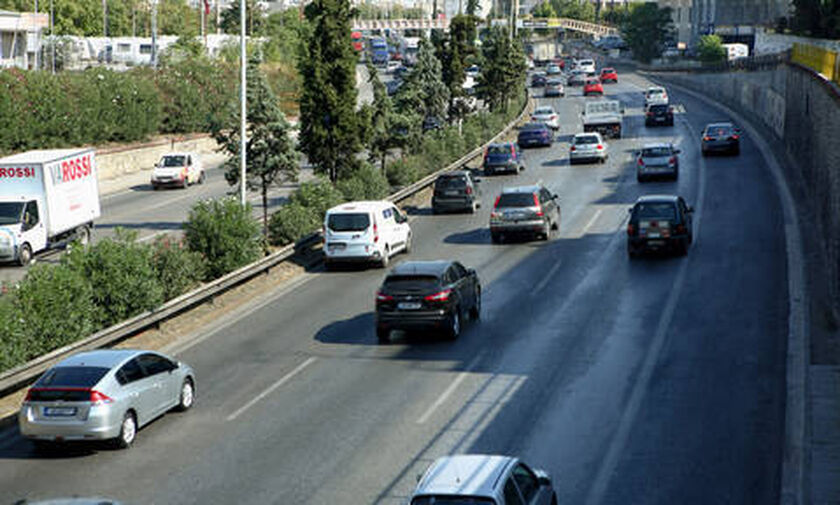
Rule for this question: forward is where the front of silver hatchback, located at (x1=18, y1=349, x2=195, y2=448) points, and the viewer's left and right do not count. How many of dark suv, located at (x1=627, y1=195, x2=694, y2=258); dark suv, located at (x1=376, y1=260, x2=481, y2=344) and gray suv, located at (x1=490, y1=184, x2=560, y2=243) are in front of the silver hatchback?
3

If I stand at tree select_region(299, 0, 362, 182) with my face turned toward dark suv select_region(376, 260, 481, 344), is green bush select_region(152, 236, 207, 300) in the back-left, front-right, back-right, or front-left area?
front-right

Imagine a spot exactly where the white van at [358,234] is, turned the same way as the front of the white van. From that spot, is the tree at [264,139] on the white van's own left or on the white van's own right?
on the white van's own left

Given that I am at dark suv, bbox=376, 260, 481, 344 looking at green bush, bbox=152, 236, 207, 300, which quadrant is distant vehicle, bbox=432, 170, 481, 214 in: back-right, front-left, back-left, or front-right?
front-right

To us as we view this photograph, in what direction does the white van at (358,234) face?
facing away from the viewer and to the right of the viewer

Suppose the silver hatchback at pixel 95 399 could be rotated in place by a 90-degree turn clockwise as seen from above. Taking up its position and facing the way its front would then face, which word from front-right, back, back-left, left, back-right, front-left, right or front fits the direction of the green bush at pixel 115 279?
back-left

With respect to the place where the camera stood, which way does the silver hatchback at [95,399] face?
facing away from the viewer and to the right of the viewer

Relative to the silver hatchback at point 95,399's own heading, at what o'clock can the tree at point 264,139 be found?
The tree is roughly at 11 o'clock from the silver hatchback.

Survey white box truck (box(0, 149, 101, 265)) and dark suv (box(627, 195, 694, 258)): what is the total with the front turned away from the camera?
1

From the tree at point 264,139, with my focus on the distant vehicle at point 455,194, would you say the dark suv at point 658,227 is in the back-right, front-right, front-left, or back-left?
front-right

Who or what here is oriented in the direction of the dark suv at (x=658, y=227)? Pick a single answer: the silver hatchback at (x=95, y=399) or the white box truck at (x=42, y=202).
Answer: the silver hatchback

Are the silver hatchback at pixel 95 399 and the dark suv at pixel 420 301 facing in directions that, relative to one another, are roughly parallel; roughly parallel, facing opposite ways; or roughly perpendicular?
roughly parallel

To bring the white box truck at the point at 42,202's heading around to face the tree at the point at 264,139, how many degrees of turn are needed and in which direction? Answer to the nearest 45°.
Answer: approximately 135° to its left

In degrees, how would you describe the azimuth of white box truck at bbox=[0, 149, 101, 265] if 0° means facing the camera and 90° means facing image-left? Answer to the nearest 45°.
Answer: approximately 45°

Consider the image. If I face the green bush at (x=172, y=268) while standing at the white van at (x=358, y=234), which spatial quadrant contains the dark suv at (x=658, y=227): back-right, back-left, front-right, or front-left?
back-left

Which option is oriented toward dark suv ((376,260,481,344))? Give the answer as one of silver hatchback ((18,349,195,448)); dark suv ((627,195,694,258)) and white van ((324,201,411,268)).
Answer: the silver hatchback

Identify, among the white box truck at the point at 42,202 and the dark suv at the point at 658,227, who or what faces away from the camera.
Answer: the dark suv

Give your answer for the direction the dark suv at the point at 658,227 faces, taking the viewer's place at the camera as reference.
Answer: facing away from the viewer

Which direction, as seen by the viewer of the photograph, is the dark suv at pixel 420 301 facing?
facing away from the viewer and to the right of the viewer

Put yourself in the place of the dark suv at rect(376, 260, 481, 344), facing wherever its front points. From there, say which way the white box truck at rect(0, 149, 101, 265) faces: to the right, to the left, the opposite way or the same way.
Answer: the opposite way
